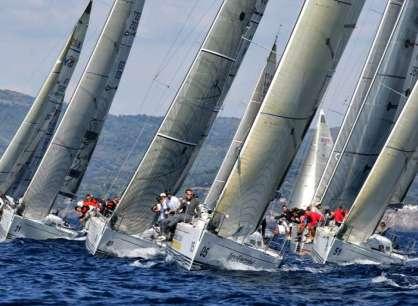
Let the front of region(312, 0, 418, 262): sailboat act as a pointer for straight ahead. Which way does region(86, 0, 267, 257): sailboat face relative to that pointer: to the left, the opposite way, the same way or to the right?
the same way

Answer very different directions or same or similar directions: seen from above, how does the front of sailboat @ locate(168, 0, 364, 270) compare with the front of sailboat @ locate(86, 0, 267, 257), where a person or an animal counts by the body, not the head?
same or similar directions

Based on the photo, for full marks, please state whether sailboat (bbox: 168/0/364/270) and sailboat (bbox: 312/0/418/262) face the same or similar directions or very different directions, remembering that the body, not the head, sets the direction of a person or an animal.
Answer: same or similar directions

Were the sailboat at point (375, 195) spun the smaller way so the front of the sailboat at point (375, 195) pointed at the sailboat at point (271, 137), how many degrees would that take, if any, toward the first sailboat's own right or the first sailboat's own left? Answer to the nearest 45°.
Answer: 0° — it already faces it

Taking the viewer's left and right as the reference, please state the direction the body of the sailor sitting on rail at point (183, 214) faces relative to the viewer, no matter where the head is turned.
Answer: facing the viewer and to the left of the viewer

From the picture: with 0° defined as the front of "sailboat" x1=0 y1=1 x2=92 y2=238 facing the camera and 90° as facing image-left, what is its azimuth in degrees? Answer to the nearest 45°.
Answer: approximately 45°

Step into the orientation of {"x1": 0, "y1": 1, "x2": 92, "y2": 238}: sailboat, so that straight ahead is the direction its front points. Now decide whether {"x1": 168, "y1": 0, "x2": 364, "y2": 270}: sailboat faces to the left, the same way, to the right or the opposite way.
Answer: the same way

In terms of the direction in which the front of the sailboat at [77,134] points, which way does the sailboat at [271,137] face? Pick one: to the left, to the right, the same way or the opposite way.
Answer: the same way

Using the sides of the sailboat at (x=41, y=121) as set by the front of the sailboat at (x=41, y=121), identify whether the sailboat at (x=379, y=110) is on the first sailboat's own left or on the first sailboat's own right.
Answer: on the first sailboat's own left

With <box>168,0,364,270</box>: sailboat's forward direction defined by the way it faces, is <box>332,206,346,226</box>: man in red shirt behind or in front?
behind

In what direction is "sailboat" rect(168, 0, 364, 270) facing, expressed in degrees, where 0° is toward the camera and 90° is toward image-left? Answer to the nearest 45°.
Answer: approximately 45°
